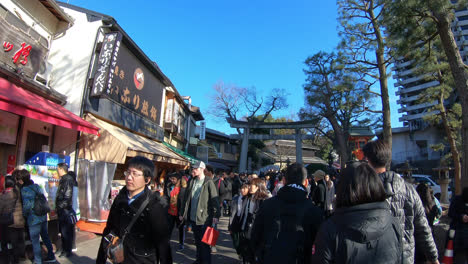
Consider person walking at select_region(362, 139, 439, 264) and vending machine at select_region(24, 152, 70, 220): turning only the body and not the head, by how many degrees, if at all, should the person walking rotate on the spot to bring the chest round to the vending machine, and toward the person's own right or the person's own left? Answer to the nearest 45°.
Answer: approximately 90° to the person's own left

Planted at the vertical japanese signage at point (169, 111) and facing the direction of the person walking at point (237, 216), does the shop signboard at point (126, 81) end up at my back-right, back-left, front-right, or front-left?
front-right

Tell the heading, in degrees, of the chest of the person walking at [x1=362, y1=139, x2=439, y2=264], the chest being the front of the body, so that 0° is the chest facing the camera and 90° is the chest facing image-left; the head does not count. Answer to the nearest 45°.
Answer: approximately 180°

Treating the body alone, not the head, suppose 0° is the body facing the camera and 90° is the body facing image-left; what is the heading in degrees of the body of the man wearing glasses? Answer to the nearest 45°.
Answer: approximately 45°

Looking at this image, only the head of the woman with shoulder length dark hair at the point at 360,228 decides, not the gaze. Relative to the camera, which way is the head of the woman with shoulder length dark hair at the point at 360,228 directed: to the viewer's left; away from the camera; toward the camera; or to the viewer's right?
away from the camera

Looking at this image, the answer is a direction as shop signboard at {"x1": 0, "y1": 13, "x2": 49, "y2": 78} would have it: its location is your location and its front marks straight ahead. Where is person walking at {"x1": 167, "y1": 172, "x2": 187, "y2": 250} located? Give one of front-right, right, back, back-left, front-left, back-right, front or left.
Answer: front

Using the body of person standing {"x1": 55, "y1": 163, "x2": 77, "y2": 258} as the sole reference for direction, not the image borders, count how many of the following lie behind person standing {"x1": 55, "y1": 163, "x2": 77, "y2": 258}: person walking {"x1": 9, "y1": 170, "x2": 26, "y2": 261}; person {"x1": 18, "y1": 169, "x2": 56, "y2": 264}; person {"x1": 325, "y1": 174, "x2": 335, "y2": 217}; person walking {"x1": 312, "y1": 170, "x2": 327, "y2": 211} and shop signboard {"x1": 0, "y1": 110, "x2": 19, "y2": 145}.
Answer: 2

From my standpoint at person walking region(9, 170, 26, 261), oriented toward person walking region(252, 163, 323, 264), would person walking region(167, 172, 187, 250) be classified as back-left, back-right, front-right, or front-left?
front-left

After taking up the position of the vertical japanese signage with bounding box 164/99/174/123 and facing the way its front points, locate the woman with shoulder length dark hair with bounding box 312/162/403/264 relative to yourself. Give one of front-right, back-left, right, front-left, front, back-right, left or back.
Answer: front

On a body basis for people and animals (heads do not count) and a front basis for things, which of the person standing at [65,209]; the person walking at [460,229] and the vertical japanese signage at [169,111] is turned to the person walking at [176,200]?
the vertical japanese signage

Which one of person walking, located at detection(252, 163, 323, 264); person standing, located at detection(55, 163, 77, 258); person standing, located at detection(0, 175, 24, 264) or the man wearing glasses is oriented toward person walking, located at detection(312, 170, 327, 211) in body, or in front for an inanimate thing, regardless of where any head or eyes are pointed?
person walking, located at detection(252, 163, 323, 264)

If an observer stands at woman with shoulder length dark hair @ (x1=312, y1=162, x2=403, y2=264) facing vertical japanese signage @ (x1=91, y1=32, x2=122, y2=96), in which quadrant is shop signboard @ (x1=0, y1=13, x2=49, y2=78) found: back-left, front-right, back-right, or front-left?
front-left

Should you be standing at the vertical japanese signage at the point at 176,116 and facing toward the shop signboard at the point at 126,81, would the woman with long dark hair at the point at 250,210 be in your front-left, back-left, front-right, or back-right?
front-left

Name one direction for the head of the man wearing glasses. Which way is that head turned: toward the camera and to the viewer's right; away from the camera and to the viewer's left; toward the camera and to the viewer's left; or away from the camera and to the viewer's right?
toward the camera and to the viewer's left

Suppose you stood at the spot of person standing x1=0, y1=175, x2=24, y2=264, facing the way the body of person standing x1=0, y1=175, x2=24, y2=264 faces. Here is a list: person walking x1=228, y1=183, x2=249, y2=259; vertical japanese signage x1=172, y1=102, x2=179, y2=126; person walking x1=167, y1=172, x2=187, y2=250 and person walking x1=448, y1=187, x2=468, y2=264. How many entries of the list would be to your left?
0
